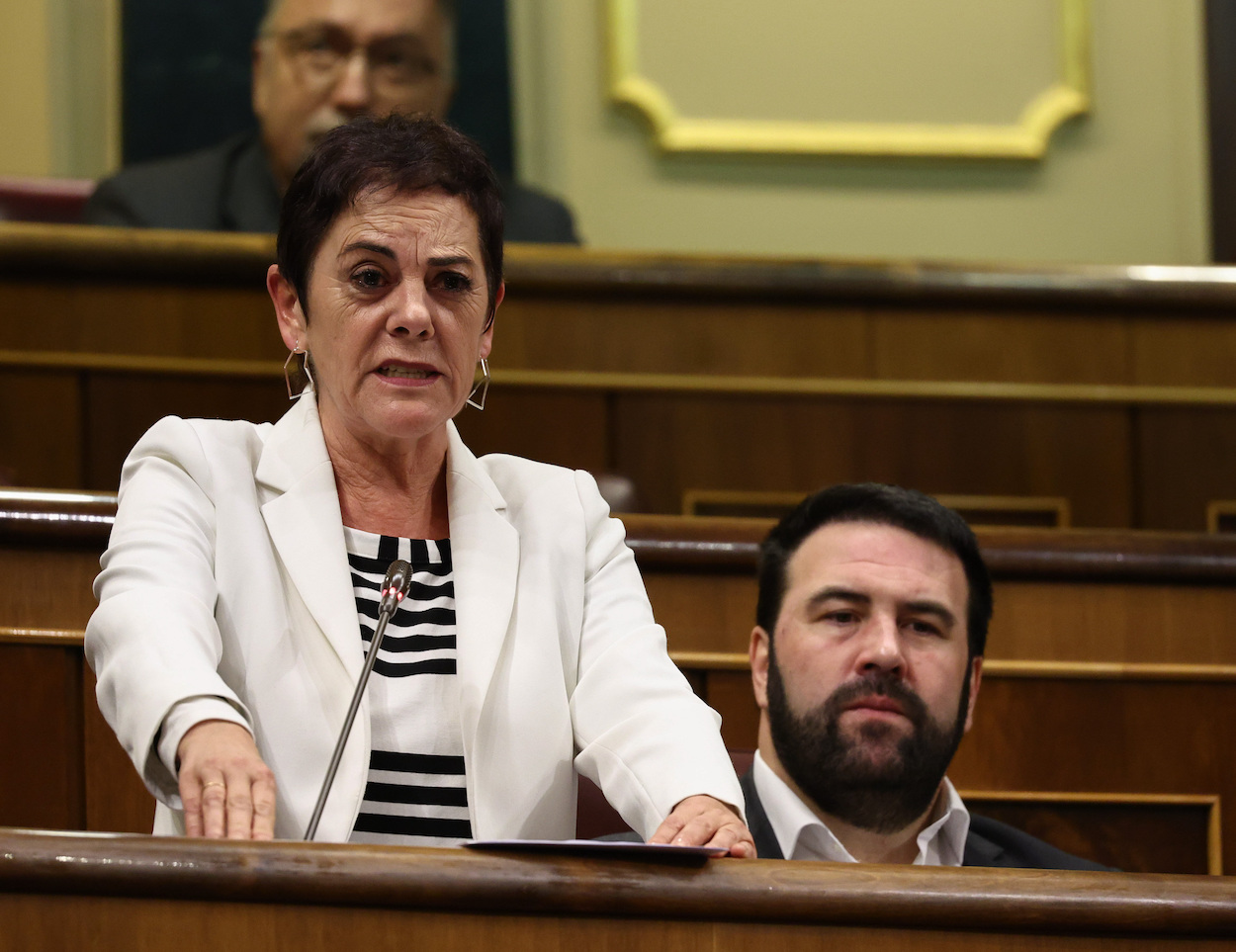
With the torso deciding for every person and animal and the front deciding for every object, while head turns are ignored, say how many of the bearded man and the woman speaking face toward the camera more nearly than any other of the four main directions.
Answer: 2

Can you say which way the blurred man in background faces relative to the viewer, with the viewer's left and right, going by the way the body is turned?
facing the viewer

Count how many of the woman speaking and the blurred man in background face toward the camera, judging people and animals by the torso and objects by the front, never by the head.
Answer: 2

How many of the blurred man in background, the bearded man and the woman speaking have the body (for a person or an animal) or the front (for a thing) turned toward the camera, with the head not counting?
3

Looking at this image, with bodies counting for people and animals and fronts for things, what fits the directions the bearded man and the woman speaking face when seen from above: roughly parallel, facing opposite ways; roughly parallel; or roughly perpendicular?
roughly parallel

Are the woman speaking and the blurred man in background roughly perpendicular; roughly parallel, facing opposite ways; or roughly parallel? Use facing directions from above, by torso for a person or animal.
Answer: roughly parallel

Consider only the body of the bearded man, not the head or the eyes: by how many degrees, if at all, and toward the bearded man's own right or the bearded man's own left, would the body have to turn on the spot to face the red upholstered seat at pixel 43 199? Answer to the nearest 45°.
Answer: approximately 135° to the bearded man's own right

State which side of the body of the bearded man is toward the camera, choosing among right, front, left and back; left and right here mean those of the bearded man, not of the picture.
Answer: front

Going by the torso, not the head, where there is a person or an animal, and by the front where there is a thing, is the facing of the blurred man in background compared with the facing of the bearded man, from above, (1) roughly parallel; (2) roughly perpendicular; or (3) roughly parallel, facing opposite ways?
roughly parallel
